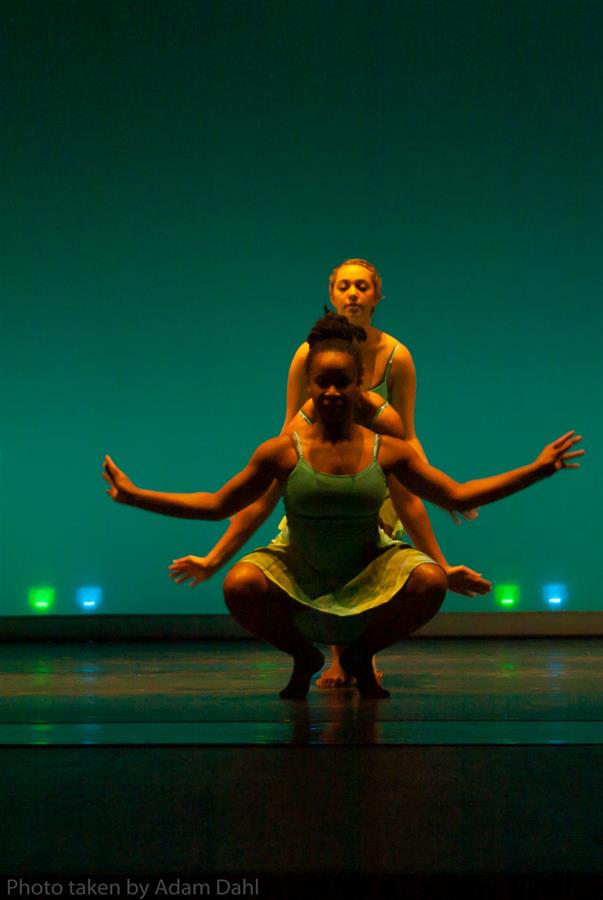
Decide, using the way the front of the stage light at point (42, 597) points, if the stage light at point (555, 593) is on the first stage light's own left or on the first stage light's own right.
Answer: on the first stage light's own left

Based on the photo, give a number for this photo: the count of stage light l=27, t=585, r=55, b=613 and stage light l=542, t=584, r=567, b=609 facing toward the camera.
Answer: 2

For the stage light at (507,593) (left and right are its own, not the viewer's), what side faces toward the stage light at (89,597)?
right

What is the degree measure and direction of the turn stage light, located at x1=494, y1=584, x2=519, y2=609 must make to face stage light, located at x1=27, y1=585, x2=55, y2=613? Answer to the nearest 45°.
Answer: approximately 90° to its right

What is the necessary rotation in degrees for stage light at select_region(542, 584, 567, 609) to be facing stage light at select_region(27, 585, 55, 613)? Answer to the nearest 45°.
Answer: approximately 90° to its right

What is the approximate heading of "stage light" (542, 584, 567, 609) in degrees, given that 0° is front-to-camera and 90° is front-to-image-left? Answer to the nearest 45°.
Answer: approximately 0°
